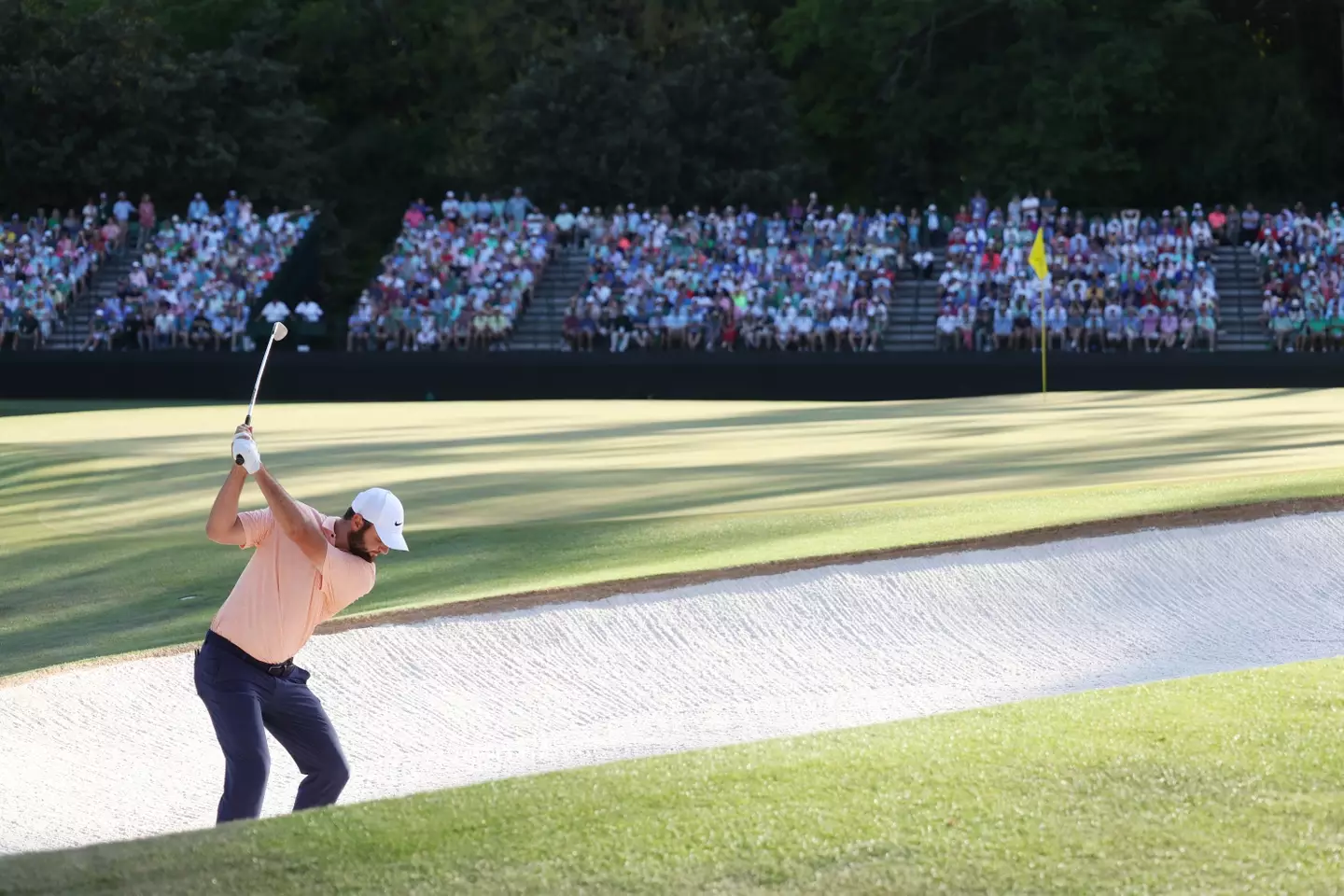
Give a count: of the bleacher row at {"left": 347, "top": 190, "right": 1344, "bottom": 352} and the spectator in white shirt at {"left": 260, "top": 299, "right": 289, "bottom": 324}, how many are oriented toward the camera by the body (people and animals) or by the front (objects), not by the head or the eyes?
2

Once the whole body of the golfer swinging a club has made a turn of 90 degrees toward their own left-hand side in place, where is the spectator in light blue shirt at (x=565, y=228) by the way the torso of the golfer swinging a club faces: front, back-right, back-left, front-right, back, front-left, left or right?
front-left

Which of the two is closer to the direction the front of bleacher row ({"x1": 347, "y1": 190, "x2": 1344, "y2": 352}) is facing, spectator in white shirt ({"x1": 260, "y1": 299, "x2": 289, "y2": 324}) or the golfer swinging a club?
the golfer swinging a club

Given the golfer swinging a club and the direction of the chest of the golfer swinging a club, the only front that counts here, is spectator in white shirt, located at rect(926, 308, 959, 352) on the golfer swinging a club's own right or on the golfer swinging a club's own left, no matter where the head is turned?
on the golfer swinging a club's own left

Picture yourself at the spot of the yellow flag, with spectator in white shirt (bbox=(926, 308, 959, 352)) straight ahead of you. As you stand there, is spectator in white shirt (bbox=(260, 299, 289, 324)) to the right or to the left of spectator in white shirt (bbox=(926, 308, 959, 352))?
left

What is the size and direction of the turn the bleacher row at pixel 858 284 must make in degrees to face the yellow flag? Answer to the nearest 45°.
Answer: approximately 45° to its left

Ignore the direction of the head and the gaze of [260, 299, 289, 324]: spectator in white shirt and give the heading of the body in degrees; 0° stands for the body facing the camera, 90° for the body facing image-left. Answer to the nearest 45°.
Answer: approximately 0°

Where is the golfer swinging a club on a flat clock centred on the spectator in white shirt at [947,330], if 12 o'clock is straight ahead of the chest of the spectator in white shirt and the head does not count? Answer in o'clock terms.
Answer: The golfer swinging a club is roughly at 12 o'clock from the spectator in white shirt.

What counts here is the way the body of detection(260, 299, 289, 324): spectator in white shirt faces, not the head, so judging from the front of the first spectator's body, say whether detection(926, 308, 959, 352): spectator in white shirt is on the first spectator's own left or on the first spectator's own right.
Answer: on the first spectator's own left

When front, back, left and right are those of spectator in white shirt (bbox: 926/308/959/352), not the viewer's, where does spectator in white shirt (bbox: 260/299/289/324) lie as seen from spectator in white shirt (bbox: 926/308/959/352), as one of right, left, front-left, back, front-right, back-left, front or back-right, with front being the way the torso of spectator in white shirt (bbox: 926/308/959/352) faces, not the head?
right
